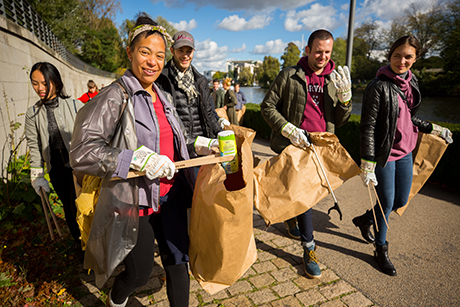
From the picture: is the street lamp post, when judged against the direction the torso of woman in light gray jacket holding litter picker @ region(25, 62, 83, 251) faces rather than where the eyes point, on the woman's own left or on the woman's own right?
on the woman's own left

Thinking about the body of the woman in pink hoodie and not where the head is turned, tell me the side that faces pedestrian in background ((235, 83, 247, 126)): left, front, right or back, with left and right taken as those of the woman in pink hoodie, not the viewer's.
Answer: back

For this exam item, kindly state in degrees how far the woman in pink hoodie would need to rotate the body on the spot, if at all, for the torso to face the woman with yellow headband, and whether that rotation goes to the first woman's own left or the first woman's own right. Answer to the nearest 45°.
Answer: approximately 90° to the first woman's own right

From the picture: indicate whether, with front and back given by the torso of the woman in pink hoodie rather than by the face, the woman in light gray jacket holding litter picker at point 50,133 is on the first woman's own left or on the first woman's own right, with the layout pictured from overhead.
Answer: on the first woman's own right

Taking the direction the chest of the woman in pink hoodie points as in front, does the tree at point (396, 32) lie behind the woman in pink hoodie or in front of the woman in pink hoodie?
behind

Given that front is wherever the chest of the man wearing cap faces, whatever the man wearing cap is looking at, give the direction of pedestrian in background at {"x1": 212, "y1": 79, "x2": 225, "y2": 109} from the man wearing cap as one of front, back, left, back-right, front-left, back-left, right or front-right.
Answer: back

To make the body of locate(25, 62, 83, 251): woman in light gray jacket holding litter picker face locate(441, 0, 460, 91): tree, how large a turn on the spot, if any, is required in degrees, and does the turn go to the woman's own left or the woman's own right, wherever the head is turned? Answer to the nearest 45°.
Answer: approximately 90° to the woman's own left

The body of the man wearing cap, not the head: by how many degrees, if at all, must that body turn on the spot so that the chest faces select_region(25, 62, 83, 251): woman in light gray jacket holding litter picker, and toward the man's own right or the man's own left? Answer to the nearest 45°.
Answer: approximately 90° to the man's own right

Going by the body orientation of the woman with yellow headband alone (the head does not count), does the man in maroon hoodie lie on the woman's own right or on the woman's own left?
on the woman's own left

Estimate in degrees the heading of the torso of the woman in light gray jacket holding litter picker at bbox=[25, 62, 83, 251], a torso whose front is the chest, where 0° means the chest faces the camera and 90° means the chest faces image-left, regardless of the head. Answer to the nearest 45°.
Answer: approximately 0°

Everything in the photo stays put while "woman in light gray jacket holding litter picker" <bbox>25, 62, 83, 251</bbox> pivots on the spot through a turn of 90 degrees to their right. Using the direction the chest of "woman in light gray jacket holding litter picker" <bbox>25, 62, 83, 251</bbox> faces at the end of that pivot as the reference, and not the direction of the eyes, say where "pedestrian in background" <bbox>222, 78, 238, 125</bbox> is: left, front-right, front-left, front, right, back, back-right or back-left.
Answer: back-right

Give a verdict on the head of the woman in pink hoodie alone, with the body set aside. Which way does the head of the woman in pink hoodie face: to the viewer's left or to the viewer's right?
to the viewer's left

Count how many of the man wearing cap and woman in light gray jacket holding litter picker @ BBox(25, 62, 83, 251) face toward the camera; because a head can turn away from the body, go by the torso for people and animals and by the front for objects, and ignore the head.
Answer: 2
